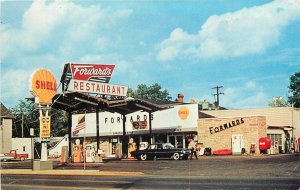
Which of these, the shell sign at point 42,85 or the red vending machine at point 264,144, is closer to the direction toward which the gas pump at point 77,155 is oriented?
the shell sign

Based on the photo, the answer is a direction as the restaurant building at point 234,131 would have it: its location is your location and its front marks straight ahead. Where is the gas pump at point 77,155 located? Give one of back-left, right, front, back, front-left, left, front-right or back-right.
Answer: front-right

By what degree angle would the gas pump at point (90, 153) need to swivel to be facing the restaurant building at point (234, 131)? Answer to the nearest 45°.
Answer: approximately 135° to its left

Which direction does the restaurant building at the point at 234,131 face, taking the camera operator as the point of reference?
facing the viewer

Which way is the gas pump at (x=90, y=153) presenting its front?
toward the camera

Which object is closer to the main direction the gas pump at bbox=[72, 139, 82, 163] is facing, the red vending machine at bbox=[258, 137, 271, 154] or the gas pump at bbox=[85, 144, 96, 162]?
the gas pump

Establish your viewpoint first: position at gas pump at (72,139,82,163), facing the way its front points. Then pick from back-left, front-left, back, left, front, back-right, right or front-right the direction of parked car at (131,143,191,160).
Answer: left

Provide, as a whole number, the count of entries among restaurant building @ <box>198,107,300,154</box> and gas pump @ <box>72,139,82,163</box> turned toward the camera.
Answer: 2

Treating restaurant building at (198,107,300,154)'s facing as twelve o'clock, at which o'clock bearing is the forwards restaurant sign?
The forwards restaurant sign is roughly at 2 o'clock from the restaurant building.

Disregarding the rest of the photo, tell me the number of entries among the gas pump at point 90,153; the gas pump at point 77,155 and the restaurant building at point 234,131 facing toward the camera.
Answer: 3

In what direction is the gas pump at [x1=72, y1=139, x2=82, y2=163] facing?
toward the camera

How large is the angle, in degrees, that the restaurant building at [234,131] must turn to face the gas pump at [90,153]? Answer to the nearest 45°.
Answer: approximately 45° to its right
